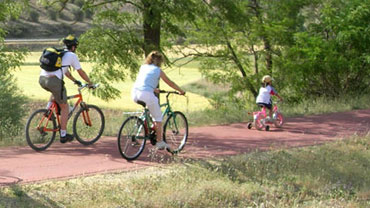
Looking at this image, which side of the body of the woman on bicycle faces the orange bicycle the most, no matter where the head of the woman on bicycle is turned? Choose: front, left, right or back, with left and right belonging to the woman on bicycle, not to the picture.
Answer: left

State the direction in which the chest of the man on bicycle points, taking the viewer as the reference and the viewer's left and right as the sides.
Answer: facing away from the viewer and to the right of the viewer

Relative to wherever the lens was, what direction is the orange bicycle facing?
facing away from the viewer and to the right of the viewer

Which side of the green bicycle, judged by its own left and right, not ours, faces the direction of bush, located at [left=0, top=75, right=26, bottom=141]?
left

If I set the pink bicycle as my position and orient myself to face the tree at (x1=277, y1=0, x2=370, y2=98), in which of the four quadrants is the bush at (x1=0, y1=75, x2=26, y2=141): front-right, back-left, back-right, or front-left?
back-left

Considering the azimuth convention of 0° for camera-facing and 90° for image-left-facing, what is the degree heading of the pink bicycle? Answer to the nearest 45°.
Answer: approximately 225°

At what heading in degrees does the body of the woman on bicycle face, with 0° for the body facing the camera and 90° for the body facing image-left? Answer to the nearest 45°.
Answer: approximately 225°
